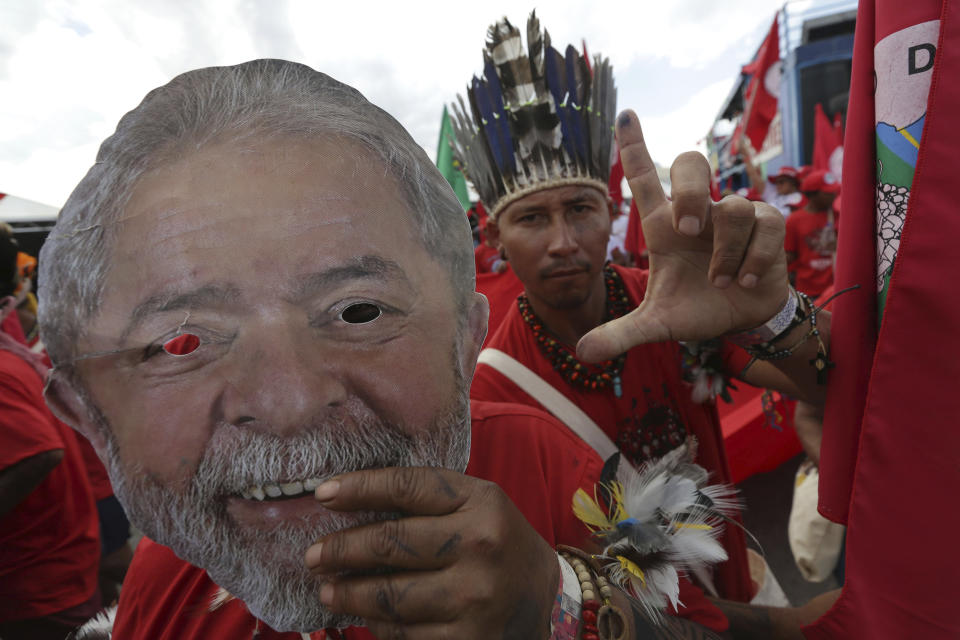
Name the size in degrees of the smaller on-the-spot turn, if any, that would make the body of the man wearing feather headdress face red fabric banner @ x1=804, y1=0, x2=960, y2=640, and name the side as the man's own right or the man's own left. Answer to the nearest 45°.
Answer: approximately 45° to the man's own left

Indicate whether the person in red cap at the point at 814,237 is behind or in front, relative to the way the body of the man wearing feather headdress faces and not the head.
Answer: behind

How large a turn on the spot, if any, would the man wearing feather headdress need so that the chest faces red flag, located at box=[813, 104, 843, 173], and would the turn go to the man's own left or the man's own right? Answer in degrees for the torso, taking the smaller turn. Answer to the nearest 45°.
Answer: approximately 135° to the man's own left

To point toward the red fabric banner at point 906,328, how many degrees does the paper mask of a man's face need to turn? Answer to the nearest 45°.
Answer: approximately 90° to its left

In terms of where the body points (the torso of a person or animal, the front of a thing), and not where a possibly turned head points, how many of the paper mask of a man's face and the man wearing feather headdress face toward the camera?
2

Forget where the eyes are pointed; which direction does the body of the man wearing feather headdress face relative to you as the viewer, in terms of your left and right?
facing the viewer

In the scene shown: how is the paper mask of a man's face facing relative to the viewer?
toward the camera

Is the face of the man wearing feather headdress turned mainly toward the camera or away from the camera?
toward the camera

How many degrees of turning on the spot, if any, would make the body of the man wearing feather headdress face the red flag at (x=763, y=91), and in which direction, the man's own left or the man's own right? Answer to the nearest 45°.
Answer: approximately 180°

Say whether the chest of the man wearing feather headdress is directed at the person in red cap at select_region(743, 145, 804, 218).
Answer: no

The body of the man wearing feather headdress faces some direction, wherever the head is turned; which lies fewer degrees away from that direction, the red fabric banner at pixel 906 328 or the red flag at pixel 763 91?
the red fabric banner

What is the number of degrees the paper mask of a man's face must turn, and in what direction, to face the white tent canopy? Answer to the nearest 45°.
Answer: approximately 135° to its right

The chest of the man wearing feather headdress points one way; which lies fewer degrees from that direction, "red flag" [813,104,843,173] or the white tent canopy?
the white tent canopy
